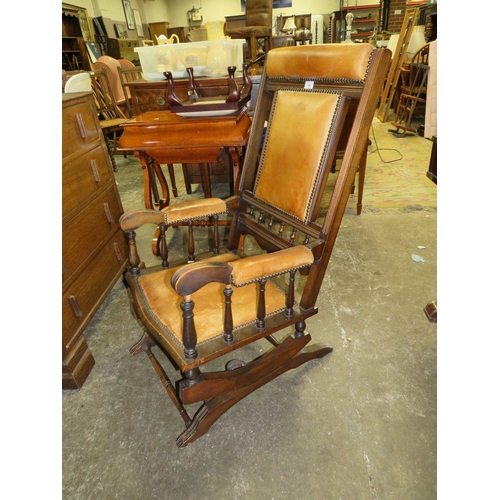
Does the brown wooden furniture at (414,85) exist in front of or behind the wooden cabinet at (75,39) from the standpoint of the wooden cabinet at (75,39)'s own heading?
in front

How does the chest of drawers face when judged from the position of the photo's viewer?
facing the viewer and to the right of the viewer

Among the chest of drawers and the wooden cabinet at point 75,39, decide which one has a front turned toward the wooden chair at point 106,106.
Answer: the wooden cabinet

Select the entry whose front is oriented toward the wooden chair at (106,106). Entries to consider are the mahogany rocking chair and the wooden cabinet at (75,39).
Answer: the wooden cabinet

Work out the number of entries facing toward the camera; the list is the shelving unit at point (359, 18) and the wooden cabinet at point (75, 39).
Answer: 2

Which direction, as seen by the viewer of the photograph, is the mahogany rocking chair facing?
facing the viewer and to the left of the viewer

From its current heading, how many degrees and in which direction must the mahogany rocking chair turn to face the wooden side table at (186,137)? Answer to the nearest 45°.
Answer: approximately 135° to its right

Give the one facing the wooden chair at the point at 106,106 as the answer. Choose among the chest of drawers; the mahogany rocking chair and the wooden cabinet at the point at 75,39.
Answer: the wooden cabinet

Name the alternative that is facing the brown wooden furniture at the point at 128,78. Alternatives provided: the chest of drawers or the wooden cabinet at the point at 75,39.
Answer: the wooden cabinet

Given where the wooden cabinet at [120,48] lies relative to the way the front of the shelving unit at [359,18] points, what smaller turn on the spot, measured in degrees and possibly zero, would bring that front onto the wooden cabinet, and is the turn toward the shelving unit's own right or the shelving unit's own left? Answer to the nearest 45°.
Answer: approximately 45° to the shelving unit's own right
